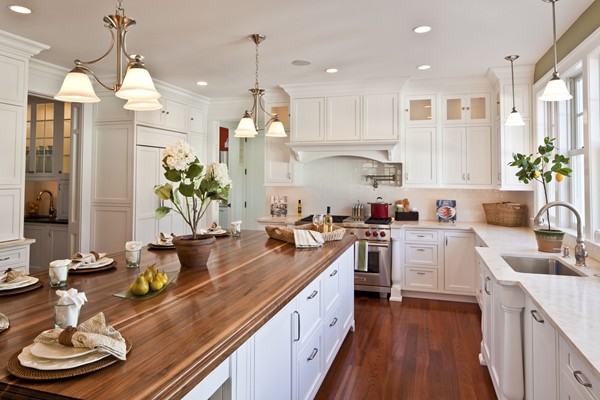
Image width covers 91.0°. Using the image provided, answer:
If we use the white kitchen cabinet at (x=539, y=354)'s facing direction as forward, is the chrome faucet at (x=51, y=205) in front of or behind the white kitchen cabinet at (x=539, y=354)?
in front

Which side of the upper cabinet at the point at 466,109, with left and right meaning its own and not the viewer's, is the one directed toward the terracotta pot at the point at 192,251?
front

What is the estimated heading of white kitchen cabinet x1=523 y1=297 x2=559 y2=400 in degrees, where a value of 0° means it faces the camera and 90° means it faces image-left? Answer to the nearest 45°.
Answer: approximately 90°

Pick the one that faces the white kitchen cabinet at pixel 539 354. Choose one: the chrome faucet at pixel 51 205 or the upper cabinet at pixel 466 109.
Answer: the upper cabinet

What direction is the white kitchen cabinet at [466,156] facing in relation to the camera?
toward the camera

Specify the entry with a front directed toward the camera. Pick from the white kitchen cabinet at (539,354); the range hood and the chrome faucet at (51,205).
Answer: the range hood

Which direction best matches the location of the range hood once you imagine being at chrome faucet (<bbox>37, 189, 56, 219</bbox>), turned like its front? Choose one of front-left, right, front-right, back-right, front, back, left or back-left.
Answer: back-left

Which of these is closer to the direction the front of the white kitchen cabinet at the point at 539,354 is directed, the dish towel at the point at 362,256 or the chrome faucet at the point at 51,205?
the chrome faucet

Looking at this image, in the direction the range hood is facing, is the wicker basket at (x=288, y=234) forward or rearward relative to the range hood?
forward

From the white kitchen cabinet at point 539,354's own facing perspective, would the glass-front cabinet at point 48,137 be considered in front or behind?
in front

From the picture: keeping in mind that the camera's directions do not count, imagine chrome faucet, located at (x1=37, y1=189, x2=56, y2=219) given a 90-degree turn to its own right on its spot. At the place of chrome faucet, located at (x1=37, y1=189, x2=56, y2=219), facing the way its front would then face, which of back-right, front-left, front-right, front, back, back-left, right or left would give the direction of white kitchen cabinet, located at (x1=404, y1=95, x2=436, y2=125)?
back-right
